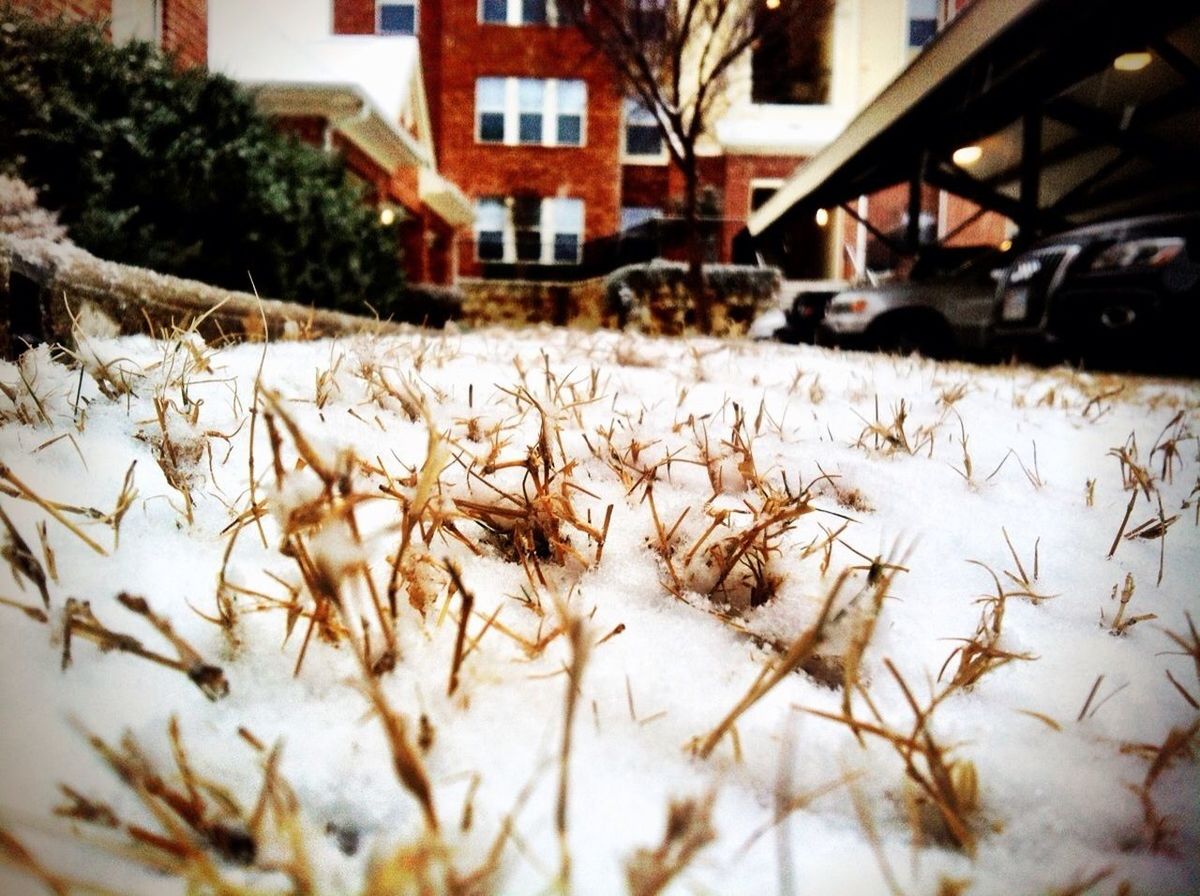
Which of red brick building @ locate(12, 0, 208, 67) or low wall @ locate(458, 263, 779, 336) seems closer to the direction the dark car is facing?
the red brick building

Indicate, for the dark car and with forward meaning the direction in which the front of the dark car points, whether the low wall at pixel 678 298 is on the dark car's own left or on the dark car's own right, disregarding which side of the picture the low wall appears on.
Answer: on the dark car's own right

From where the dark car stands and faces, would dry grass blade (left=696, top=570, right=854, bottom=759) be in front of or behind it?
in front

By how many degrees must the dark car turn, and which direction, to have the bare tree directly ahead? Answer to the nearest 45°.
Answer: approximately 90° to its right

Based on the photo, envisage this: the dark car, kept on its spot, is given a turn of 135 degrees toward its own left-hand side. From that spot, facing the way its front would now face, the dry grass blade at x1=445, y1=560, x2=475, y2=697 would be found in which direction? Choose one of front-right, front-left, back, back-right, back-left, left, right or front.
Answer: right

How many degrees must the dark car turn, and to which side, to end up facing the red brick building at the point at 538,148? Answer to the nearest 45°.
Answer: approximately 90° to its right

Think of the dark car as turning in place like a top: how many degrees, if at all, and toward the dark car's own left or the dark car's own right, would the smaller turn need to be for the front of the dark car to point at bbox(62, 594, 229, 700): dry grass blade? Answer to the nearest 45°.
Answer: approximately 45° to the dark car's own left

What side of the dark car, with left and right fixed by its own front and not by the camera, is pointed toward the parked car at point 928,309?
right

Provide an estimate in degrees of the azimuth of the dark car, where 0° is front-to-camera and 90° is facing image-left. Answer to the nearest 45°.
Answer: approximately 45°
